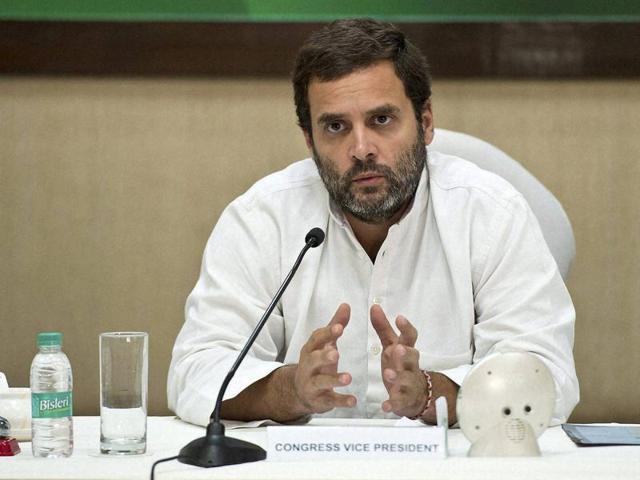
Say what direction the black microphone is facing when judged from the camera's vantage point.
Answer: facing away from the viewer and to the right of the viewer

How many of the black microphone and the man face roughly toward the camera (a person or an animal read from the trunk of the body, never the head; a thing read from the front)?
1

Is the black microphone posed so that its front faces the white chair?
yes

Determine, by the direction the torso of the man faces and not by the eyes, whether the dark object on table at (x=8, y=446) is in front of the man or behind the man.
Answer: in front

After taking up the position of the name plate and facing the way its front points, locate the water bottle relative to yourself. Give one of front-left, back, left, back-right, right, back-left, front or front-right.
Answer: right

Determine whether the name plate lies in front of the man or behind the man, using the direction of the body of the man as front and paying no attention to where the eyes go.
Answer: in front

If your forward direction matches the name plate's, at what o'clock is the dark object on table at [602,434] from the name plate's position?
The dark object on table is roughly at 8 o'clock from the name plate.

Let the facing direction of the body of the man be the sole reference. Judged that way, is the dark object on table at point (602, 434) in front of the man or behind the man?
in front

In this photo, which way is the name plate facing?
toward the camera

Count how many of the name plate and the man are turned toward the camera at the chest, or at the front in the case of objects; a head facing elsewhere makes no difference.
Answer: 2

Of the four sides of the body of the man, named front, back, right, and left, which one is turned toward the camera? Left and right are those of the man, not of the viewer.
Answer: front
